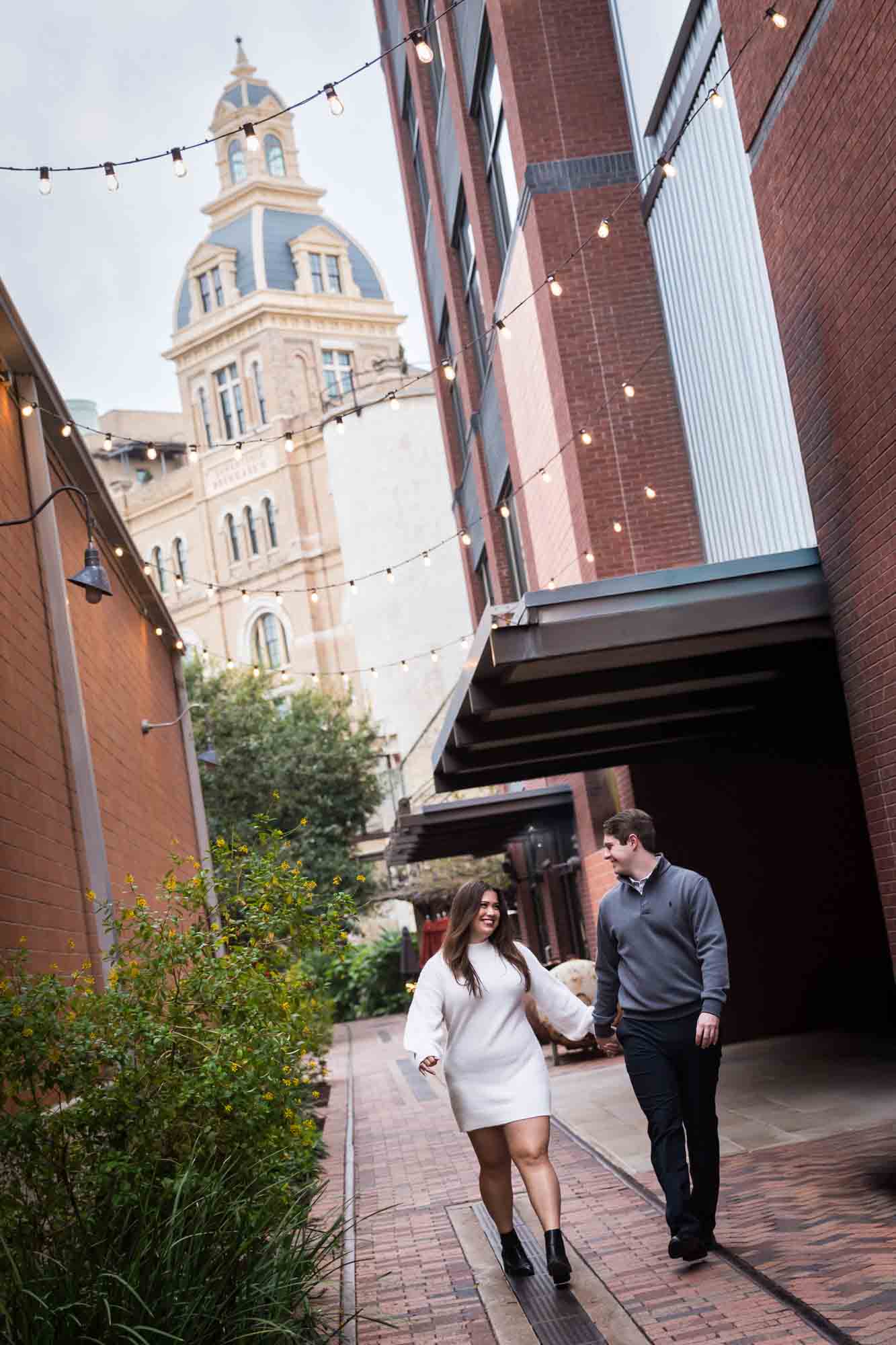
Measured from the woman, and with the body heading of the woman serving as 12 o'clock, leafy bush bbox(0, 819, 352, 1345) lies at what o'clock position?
The leafy bush is roughly at 2 o'clock from the woman.

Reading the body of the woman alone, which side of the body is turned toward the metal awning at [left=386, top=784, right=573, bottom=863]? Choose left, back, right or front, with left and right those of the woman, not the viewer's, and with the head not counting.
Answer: back

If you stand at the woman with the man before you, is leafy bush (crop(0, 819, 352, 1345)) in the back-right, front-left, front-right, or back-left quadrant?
back-right

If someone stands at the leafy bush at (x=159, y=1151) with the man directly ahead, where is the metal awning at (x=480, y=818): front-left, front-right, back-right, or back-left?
front-left

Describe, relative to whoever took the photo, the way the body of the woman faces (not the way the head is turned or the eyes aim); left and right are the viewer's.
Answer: facing the viewer

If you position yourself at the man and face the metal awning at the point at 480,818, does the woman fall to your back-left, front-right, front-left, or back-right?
front-left

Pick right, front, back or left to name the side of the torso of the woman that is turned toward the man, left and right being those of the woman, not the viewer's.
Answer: left

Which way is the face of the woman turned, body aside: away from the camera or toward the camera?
toward the camera

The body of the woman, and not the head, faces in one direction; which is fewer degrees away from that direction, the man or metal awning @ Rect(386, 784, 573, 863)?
the man
